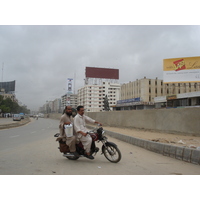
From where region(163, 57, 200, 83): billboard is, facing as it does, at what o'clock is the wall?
The wall is roughly at 12 o'clock from the billboard.

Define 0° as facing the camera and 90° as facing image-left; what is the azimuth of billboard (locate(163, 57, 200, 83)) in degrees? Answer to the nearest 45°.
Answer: approximately 0°

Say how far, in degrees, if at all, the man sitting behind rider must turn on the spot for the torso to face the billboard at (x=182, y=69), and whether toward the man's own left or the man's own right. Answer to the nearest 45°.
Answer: approximately 90° to the man's own left

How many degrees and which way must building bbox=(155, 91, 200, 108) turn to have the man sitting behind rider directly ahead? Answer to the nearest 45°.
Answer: approximately 45° to its left

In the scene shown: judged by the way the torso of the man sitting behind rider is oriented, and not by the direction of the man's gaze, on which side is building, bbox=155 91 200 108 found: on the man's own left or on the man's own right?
on the man's own left

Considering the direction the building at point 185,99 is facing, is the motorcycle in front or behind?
in front

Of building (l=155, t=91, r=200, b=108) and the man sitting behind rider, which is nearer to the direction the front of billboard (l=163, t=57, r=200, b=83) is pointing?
the man sitting behind rider

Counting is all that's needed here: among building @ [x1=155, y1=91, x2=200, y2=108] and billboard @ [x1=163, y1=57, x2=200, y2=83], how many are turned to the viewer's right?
0

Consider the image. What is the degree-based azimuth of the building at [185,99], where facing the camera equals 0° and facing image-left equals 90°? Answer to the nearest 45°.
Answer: approximately 45°

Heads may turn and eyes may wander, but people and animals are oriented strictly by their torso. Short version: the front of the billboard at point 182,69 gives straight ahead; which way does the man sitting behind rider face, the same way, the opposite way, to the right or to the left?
to the left
